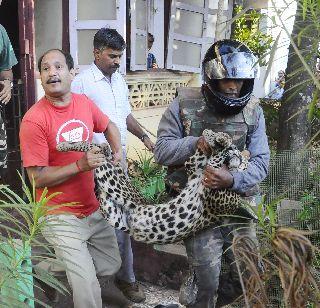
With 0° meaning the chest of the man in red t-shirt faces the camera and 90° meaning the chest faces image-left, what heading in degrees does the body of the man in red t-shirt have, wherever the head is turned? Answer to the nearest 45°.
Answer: approximately 315°

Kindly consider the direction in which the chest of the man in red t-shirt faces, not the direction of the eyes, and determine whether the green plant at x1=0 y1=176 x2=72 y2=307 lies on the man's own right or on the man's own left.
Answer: on the man's own right

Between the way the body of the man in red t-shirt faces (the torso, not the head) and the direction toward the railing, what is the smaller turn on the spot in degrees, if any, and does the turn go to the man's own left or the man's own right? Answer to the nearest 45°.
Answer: approximately 135° to the man's own left

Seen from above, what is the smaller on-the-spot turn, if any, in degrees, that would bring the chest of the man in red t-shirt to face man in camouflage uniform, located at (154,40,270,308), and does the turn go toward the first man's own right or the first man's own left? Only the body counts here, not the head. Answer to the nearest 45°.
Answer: approximately 45° to the first man's own left

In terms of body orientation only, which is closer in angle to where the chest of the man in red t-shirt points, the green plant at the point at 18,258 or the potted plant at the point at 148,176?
the green plant
